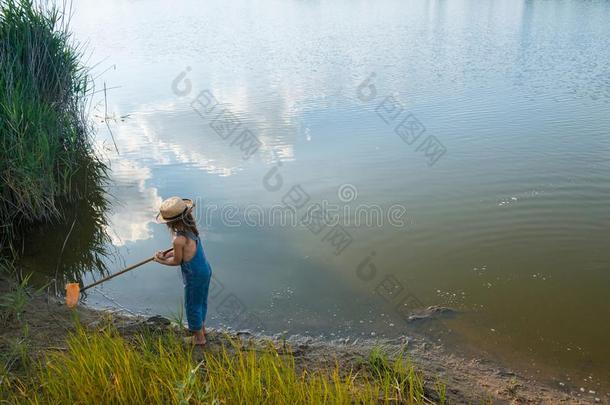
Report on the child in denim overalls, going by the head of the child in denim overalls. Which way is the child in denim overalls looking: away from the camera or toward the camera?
away from the camera

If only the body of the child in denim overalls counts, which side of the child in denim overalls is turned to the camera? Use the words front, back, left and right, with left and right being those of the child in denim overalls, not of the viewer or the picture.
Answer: left

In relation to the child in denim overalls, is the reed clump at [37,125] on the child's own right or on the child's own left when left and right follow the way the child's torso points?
on the child's own right
